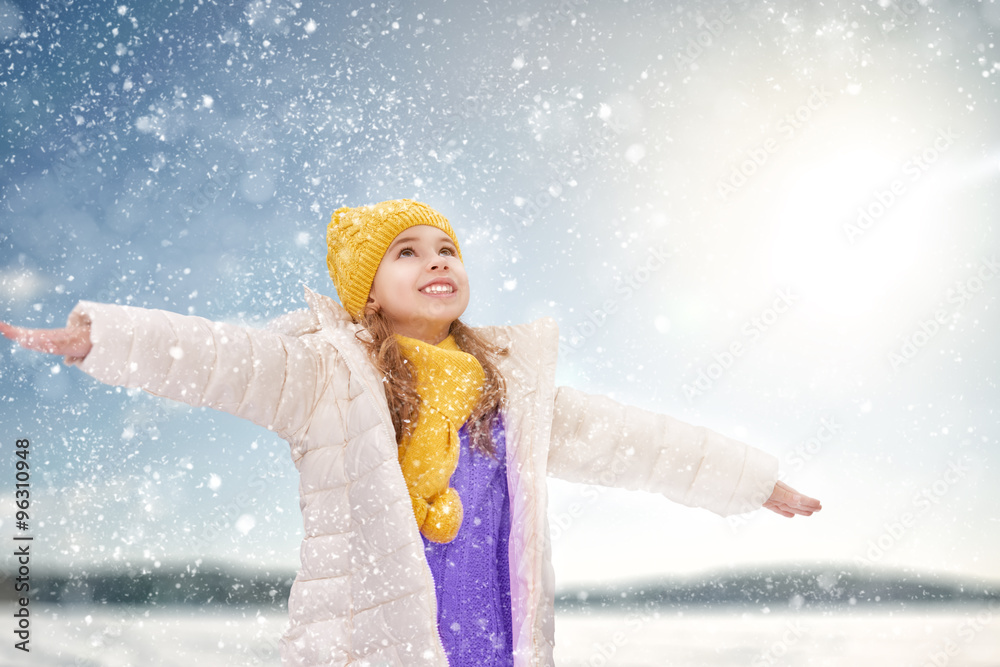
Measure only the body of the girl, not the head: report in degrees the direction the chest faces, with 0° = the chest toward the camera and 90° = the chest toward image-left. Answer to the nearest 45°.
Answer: approximately 315°
